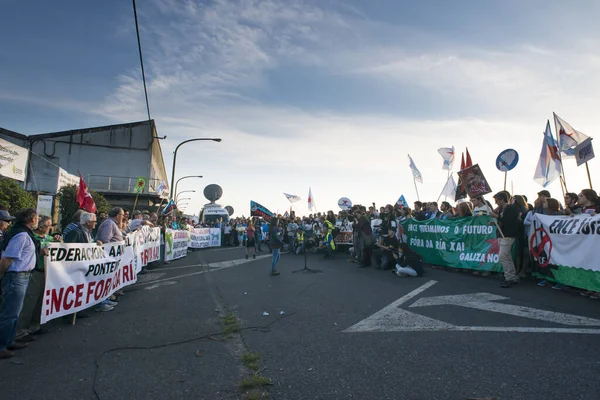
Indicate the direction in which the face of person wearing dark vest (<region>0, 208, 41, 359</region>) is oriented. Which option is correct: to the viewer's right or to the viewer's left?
to the viewer's right

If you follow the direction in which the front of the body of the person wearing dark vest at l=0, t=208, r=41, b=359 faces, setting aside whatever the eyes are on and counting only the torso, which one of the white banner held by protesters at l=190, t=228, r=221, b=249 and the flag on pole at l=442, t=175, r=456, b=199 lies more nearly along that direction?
the flag on pole

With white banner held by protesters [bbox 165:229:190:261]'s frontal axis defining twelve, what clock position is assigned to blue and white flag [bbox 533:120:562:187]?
The blue and white flag is roughly at 12 o'clock from the white banner held by protesters.

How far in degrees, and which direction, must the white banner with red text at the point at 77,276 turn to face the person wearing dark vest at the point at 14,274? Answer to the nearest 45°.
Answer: approximately 90° to its right

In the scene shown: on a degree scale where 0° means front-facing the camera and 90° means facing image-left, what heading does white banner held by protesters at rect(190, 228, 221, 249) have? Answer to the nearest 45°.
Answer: approximately 0°

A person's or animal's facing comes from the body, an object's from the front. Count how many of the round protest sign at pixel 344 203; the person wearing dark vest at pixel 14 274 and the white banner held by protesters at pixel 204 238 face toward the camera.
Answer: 2
